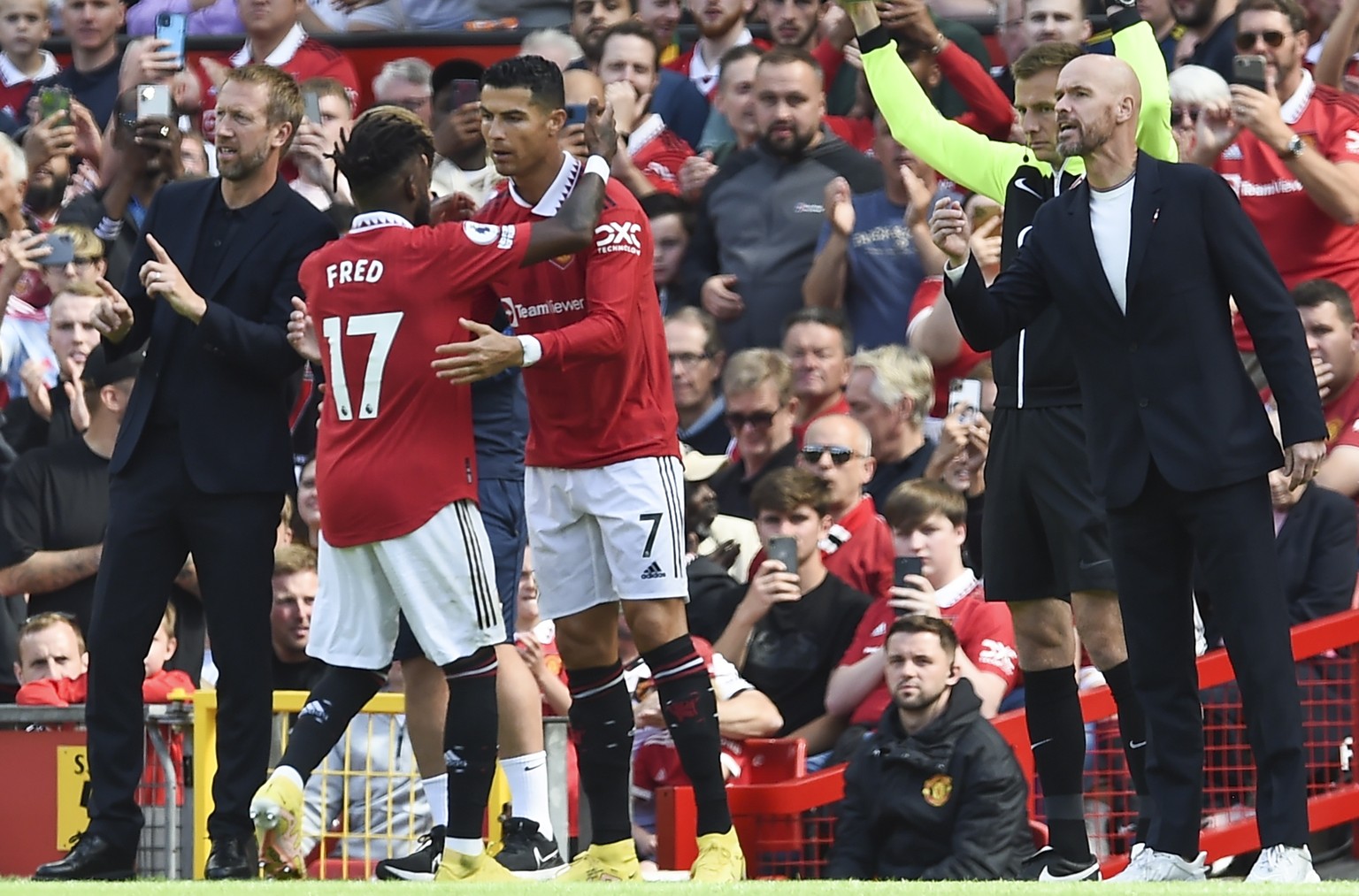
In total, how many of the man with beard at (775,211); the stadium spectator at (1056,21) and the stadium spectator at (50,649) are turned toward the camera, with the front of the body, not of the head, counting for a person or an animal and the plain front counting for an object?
3

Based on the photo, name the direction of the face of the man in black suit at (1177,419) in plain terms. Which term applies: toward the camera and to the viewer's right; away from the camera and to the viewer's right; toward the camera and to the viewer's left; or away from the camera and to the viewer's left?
toward the camera and to the viewer's left

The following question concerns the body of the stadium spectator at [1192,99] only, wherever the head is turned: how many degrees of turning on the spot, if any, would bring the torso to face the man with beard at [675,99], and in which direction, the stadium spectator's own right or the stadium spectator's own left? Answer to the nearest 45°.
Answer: approximately 135° to the stadium spectator's own right

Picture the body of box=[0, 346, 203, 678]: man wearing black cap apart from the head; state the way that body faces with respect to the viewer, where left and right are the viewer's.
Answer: facing the viewer and to the right of the viewer

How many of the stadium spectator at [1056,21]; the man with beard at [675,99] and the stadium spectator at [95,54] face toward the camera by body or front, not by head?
3

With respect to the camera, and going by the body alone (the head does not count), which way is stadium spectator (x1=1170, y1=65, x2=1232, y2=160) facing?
toward the camera

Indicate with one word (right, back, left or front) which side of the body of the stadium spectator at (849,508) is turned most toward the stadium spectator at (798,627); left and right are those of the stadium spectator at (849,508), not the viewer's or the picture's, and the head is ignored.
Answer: front

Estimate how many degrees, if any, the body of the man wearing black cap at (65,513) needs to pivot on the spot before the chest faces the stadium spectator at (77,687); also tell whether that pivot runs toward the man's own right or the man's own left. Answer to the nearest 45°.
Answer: approximately 45° to the man's own right

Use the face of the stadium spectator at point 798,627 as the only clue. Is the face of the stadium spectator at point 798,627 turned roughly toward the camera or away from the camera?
toward the camera

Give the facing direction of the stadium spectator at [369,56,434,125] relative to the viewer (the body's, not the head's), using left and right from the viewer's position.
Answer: facing the viewer and to the left of the viewer

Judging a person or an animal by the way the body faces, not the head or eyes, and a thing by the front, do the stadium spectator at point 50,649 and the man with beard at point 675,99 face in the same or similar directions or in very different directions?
same or similar directions

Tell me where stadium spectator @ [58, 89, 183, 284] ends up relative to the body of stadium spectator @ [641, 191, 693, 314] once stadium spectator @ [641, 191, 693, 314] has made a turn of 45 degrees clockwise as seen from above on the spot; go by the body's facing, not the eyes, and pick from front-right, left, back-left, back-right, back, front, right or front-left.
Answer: front

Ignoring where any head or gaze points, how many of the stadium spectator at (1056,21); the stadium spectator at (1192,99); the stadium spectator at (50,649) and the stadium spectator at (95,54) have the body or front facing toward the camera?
4

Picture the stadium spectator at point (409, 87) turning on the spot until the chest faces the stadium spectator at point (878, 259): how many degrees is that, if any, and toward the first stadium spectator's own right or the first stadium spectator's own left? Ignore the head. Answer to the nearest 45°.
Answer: approximately 90° to the first stadium spectator's own left
